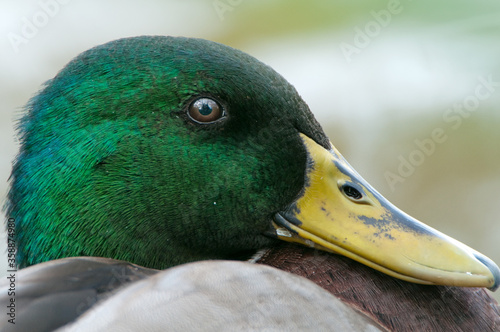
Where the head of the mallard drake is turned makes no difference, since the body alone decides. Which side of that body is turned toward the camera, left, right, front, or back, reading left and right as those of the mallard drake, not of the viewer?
right
